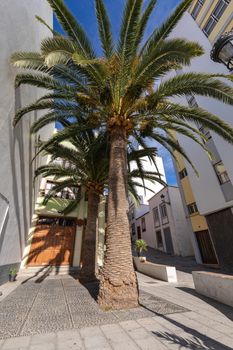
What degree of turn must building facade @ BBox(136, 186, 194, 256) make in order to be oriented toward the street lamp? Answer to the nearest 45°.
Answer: approximately 45° to its left

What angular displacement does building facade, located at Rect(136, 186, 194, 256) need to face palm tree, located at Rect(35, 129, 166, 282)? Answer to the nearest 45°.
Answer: approximately 45° to its left

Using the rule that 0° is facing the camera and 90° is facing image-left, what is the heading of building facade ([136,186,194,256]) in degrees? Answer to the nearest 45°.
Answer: approximately 45°
